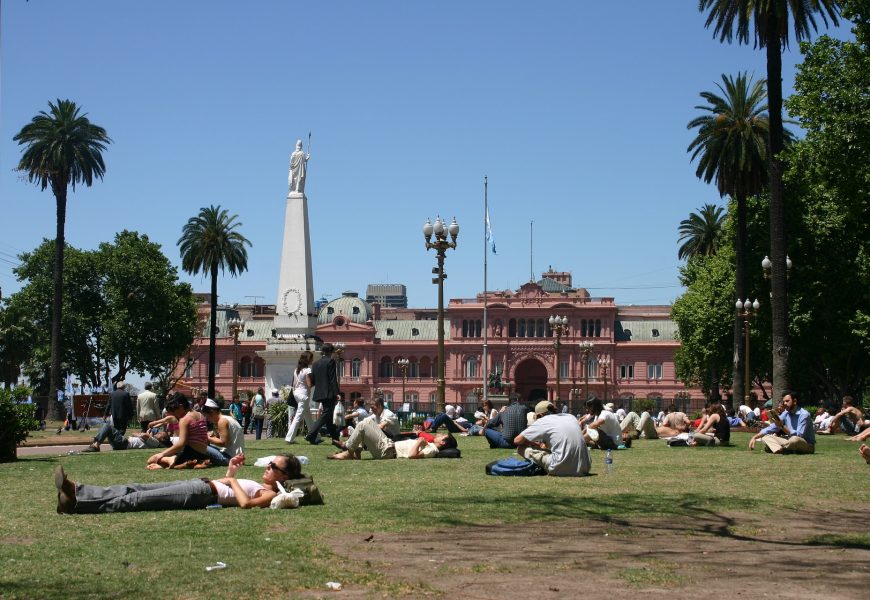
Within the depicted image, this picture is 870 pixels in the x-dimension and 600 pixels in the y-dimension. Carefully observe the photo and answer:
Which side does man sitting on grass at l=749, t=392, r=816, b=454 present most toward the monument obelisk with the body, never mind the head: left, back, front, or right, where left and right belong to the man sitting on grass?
right

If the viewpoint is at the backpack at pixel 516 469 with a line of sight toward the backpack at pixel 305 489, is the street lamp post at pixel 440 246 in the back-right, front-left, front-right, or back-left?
back-right

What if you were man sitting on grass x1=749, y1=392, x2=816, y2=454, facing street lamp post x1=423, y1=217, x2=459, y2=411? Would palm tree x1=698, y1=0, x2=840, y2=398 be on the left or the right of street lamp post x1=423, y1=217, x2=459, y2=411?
right

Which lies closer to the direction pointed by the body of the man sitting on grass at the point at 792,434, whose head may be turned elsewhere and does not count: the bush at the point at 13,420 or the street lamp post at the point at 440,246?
the bush

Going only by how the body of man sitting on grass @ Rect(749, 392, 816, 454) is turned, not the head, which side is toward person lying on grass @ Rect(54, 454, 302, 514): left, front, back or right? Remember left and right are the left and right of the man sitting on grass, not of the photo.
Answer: front

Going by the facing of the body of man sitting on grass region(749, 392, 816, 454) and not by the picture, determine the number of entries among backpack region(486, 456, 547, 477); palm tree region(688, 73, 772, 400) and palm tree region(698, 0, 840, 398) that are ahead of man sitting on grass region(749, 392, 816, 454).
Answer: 1

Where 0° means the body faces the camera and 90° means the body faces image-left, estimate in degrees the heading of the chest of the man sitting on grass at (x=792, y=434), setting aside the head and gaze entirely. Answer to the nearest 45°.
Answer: approximately 45°

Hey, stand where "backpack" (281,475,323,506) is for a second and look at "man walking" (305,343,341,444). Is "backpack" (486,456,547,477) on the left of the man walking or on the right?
right

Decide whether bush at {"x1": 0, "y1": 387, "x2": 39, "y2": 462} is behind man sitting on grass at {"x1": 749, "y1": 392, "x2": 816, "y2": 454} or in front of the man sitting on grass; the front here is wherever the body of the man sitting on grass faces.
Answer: in front

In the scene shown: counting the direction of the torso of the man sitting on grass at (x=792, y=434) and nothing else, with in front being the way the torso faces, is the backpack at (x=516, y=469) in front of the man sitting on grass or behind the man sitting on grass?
in front

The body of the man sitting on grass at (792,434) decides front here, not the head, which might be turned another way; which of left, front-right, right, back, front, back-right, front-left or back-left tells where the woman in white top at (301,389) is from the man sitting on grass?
front-right

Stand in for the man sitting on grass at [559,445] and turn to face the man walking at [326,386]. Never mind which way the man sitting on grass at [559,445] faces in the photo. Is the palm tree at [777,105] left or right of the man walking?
right

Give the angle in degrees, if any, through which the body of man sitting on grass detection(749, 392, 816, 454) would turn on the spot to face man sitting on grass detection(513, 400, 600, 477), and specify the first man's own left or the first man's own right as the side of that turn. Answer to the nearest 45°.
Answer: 0° — they already face them
